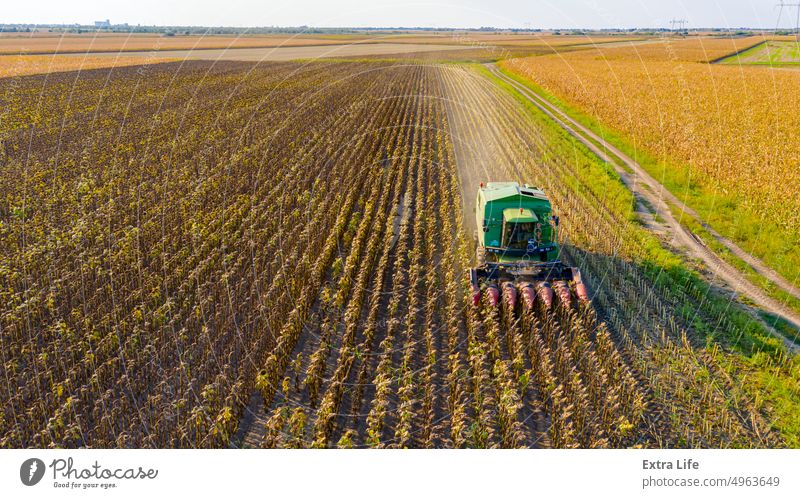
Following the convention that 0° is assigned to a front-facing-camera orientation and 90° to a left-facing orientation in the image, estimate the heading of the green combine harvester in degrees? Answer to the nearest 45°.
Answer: approximately 0°
